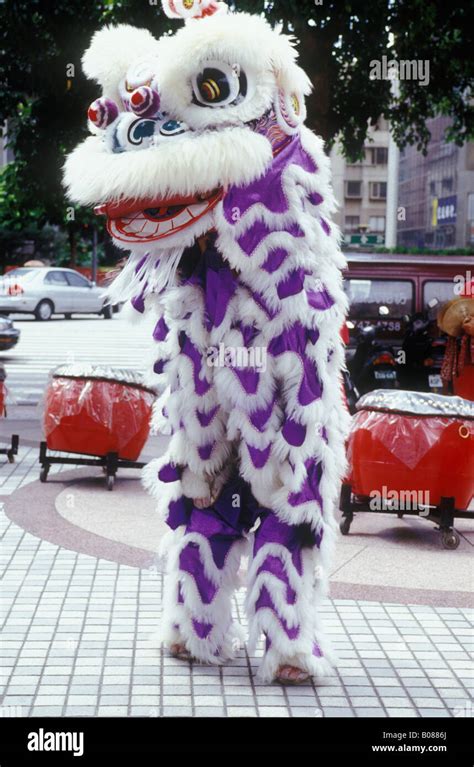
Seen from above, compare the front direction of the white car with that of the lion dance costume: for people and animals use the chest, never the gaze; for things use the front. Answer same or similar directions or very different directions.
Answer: very different directions

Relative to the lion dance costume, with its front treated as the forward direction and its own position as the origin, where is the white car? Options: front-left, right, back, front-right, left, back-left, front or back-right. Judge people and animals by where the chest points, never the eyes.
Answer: back-right

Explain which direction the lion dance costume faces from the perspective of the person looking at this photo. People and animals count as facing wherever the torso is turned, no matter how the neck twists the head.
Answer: facing the viewer and to the left of the viewer

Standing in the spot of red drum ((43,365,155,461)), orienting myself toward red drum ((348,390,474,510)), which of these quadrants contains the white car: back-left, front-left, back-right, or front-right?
back-left

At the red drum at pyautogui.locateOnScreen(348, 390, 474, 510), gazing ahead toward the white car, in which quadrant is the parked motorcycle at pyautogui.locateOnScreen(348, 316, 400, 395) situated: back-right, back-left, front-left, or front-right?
front-right
